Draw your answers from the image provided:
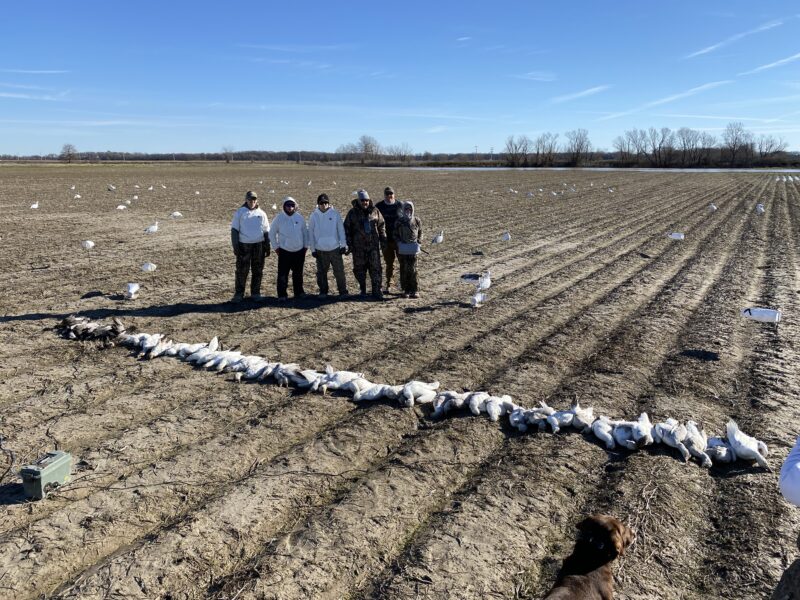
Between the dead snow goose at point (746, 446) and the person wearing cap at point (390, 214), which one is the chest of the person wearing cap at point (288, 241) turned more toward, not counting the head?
the dead snow goose

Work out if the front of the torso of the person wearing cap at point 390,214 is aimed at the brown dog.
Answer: yes
